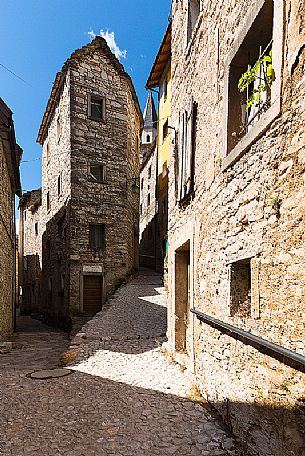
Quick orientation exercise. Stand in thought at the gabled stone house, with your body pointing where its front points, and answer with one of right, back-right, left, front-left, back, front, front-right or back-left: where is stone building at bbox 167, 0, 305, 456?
front

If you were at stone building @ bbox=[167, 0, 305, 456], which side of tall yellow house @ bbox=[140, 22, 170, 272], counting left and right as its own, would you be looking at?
left

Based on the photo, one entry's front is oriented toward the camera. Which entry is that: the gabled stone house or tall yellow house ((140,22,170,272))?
the gabled stone house

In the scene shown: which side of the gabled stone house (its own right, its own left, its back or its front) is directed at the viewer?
front

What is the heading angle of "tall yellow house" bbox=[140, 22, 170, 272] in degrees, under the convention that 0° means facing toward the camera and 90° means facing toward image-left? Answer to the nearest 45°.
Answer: approximately 90°

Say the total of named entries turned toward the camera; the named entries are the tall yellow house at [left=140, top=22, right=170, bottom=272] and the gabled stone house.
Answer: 1

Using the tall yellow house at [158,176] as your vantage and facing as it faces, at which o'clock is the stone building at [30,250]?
The stone building is roughly at 1 o'clock from the tall yellow house.

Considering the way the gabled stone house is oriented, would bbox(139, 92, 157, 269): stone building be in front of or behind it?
behind

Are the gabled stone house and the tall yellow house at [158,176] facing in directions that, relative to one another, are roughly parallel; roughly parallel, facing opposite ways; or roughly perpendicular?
roughly perpendicular
